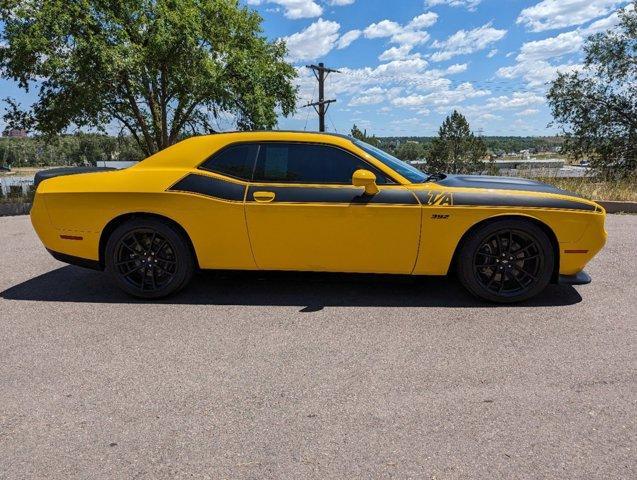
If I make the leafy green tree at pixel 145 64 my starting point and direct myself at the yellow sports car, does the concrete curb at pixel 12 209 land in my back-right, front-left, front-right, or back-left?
front-right

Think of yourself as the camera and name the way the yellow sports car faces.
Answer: facing to the right of the viewer

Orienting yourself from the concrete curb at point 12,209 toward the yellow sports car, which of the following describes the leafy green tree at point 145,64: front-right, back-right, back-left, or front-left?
back-left

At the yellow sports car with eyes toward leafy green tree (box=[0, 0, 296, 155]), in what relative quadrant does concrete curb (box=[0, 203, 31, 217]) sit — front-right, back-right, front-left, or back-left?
front-left

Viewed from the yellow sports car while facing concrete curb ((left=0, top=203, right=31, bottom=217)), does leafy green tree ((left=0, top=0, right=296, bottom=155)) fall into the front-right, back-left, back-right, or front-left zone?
front-right

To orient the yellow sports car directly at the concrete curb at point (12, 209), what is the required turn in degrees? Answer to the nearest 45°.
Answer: approximately 135° to its left

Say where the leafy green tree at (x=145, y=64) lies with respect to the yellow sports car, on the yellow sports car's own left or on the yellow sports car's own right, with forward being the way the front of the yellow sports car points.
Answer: on the yellow sports car's own left
